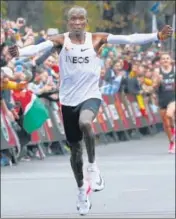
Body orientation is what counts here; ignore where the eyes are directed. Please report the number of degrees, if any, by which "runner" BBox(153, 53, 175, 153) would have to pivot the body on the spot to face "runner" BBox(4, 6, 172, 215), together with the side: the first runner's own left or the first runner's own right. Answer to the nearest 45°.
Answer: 0° — they already face them

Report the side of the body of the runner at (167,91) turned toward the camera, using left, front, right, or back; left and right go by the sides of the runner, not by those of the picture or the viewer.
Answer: front

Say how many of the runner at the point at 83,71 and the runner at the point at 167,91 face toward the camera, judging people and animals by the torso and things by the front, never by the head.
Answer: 2

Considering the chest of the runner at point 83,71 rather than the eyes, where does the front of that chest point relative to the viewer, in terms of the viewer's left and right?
facing the viewer

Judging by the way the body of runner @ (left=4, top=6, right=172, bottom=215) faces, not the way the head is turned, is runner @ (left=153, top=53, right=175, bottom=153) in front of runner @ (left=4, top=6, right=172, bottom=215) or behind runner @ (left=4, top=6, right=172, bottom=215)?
behind

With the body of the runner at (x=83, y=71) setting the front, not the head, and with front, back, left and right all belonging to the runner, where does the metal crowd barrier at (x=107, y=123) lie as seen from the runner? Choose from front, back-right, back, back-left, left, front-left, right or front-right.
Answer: back
